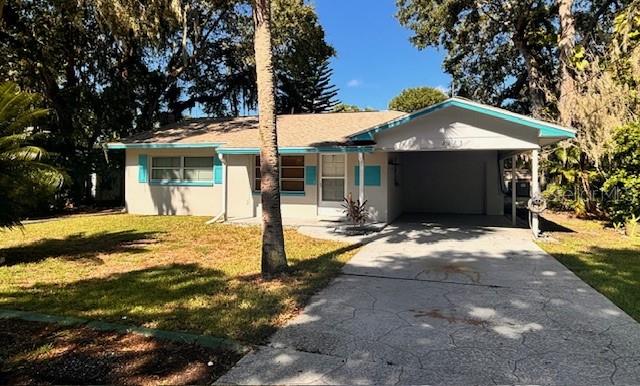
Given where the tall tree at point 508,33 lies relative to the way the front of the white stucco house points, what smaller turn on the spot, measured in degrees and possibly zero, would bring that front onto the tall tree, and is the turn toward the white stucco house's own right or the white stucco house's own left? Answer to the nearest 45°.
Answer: approximately 135° to the white stucco house's own left

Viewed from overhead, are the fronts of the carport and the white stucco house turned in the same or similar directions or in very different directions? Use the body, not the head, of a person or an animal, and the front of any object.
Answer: same or similar directions

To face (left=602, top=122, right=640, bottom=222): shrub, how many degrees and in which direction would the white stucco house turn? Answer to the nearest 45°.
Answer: approximately 90° to its left

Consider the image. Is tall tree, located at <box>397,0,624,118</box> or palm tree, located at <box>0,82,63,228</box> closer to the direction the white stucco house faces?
the palm tree

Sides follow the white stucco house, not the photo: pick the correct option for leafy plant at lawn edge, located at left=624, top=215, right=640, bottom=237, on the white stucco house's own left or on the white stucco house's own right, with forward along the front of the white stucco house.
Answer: on the white stucco house's own left

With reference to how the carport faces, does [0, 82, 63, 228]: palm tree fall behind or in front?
in front

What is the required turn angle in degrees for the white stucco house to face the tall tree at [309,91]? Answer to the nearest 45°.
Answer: approximately 180°

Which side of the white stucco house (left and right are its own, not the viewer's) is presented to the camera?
front

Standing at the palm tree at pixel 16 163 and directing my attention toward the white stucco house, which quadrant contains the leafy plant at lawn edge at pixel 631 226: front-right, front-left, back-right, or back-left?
front-right

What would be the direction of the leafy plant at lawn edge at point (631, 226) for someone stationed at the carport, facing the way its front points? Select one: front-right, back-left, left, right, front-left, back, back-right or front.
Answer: left

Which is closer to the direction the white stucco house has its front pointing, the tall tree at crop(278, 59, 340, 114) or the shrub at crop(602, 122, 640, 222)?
the shrub
